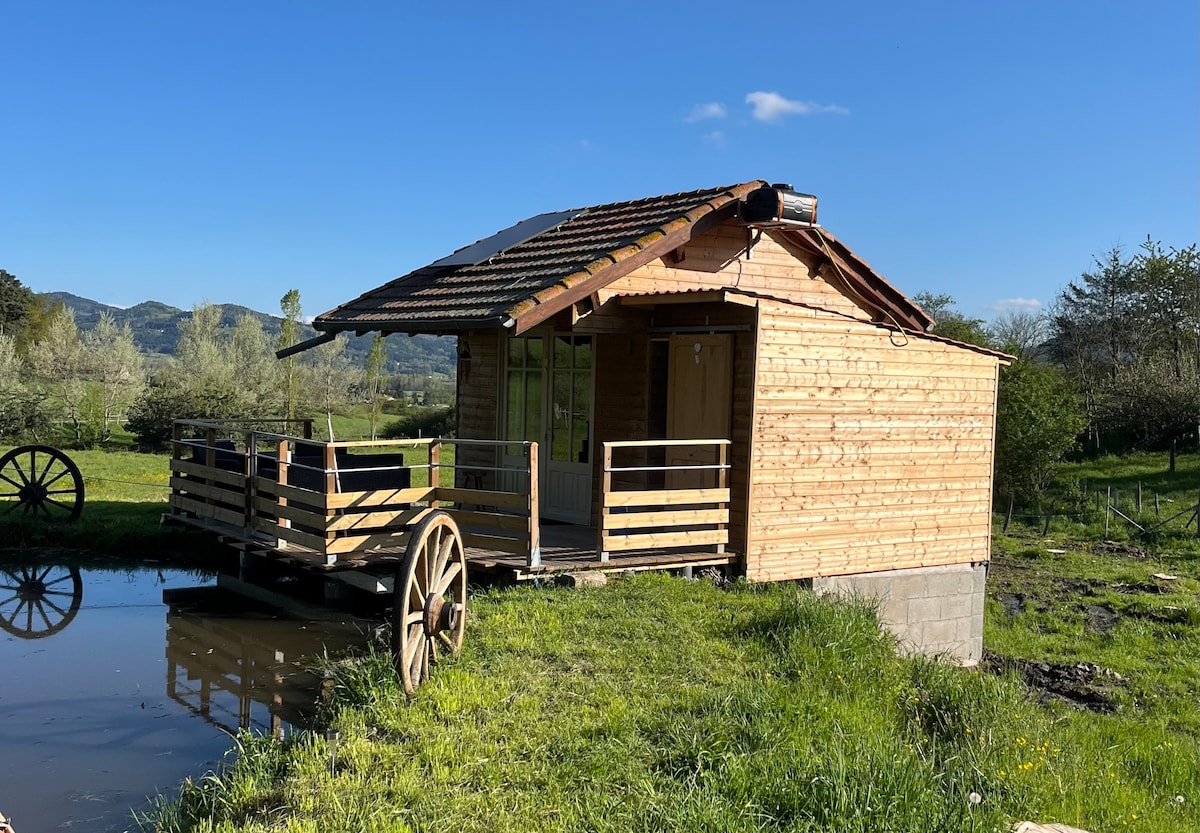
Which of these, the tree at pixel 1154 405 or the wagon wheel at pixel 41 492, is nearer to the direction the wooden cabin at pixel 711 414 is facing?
the wagon wheel

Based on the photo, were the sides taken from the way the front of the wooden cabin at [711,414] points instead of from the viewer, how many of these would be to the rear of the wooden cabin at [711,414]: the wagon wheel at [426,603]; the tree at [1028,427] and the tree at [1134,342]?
2

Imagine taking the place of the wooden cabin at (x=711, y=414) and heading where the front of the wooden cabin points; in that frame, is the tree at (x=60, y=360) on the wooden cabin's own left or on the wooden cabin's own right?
on the wooden cabin's own right

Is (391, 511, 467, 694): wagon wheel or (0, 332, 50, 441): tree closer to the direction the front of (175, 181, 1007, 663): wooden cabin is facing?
the wagon wheel

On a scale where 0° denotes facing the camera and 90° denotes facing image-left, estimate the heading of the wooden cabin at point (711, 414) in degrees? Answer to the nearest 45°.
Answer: approximately 45°

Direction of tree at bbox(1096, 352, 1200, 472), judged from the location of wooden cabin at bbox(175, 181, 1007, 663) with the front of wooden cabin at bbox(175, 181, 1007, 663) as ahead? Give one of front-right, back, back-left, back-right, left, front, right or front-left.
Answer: back

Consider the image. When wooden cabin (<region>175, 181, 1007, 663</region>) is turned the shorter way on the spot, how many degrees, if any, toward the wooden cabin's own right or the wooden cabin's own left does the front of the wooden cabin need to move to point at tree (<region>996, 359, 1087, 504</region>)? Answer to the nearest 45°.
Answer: approximately 180°

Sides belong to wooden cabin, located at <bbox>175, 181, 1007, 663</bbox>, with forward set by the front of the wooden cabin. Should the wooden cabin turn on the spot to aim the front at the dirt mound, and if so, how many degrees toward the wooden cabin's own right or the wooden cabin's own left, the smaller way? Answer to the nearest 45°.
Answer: approximately 135° to the wooden cabin's own left

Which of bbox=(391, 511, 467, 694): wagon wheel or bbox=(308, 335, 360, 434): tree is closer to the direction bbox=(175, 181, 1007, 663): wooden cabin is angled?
the wagon wheel
